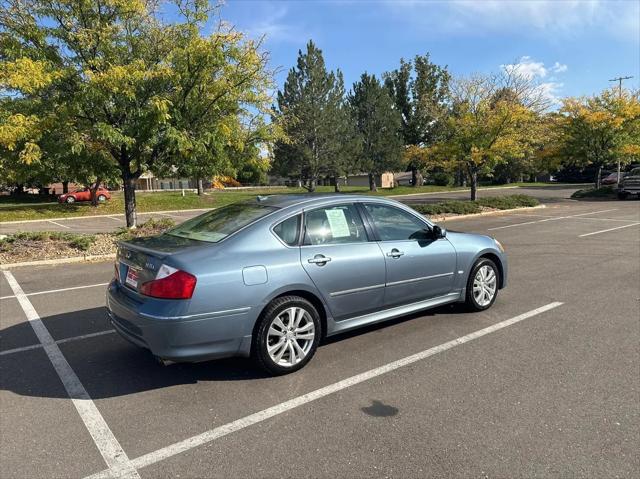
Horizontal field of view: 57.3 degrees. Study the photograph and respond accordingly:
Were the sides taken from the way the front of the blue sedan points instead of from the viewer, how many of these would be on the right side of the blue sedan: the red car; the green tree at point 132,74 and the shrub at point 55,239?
0

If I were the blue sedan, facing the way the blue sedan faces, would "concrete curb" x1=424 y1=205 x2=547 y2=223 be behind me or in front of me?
in front

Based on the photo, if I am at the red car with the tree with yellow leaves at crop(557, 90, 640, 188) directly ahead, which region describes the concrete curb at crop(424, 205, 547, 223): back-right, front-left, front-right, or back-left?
front-right

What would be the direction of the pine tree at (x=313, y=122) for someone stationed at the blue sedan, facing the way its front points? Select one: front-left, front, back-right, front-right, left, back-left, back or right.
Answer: front-left

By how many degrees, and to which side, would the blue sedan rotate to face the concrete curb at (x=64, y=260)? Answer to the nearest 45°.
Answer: approximately 90° to its left

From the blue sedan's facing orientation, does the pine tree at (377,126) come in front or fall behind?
in front

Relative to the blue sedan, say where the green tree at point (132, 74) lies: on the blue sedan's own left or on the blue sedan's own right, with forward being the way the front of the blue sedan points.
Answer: on the blue sedan's own left

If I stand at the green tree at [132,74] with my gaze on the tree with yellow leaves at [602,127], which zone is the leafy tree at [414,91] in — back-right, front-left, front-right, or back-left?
front-left

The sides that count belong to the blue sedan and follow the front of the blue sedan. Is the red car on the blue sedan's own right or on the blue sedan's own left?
on the blue sedan's own left

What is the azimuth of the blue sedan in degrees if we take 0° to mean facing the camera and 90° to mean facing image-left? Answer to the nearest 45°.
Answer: approximately 225°

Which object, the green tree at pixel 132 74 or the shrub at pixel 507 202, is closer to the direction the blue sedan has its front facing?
the shrub

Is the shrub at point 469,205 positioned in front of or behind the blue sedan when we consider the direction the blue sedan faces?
in front

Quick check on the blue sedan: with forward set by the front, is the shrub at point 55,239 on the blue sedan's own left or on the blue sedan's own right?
on the blue sedan's own left
